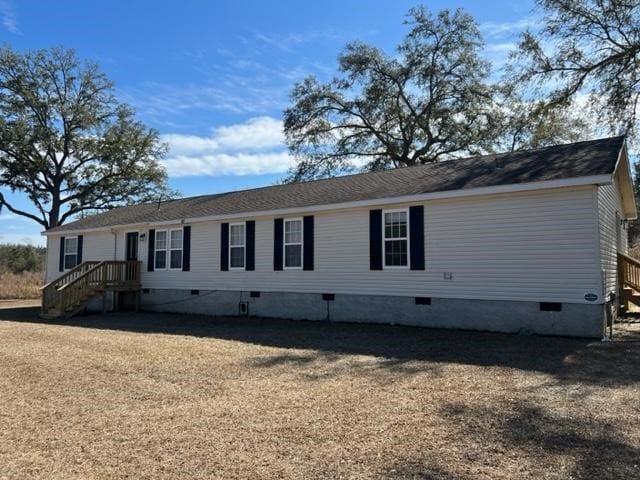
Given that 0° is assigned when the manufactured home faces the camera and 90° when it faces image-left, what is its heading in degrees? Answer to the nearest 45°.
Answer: approximately 45°
